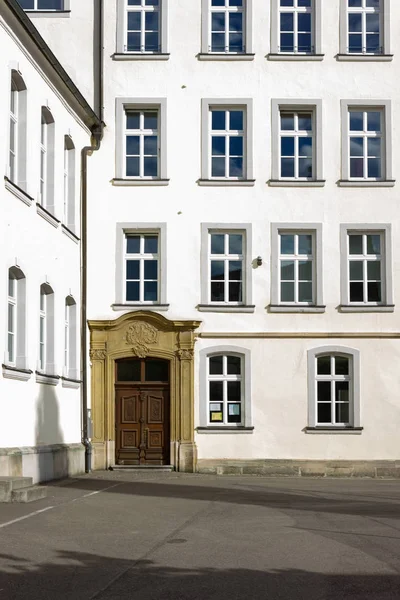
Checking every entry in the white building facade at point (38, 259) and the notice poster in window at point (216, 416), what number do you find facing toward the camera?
1

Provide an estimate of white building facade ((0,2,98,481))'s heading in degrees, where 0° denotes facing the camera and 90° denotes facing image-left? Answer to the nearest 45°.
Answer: approximately 270°

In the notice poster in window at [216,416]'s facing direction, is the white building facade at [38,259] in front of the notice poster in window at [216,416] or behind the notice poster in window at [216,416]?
in front

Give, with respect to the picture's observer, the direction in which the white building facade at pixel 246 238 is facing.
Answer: facing the viewer

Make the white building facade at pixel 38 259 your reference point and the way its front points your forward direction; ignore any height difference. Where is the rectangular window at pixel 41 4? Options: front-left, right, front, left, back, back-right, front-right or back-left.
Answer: left

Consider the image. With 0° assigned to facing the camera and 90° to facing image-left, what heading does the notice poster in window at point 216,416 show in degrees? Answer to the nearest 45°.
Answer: approximately 0°
